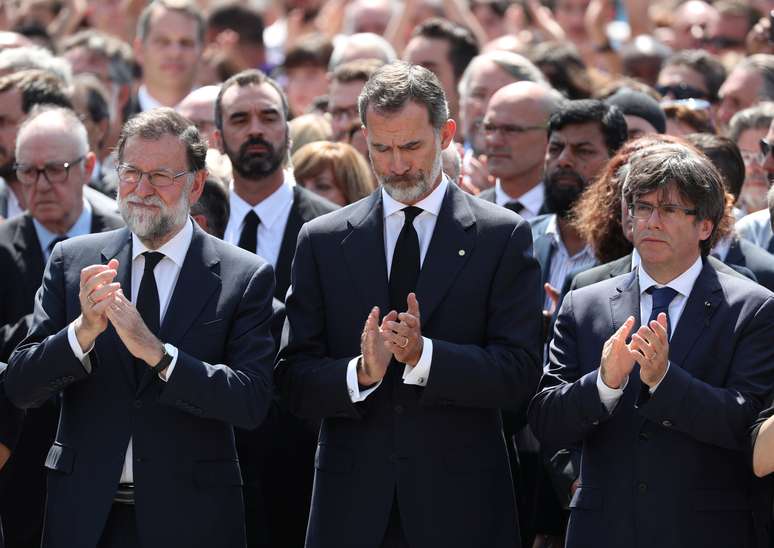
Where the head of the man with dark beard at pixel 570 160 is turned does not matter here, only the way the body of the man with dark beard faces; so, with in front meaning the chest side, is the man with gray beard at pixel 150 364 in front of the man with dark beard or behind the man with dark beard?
in front

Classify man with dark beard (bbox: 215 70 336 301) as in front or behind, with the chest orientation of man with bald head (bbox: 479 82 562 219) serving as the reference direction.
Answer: in front

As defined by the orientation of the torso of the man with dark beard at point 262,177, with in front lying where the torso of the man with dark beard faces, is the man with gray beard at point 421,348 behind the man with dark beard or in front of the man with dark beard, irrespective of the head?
in front

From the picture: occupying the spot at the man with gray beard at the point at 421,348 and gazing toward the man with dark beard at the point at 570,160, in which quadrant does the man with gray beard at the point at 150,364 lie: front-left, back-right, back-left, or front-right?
back-left

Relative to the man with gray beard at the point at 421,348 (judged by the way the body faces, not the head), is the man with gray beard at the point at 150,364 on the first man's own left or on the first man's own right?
on the first man's own right

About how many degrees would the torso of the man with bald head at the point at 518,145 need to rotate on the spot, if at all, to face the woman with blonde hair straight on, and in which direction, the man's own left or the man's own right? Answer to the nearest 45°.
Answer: approximately 45° to the man's own right

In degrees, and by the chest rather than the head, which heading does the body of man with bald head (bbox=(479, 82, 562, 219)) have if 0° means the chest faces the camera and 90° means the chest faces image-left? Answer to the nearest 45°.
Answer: approximately 45°

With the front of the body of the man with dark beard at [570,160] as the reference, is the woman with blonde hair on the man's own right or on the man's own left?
on the man's own right

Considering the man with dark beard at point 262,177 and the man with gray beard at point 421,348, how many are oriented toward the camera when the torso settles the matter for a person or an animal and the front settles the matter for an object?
2

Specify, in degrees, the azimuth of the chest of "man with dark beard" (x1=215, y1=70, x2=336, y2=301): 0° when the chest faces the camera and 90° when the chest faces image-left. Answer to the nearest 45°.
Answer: approximately 0°

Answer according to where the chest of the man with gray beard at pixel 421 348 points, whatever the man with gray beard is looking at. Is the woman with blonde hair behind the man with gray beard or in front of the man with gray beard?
behind

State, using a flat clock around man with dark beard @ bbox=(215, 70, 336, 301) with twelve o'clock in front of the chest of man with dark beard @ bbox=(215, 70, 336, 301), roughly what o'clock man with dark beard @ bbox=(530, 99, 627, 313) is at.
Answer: man with dark beard @ bbox=(530, 99, 627, 313) is roughly at 9 o'clock from man with dark beard @ bbox=(215, 70, 336, 301).
